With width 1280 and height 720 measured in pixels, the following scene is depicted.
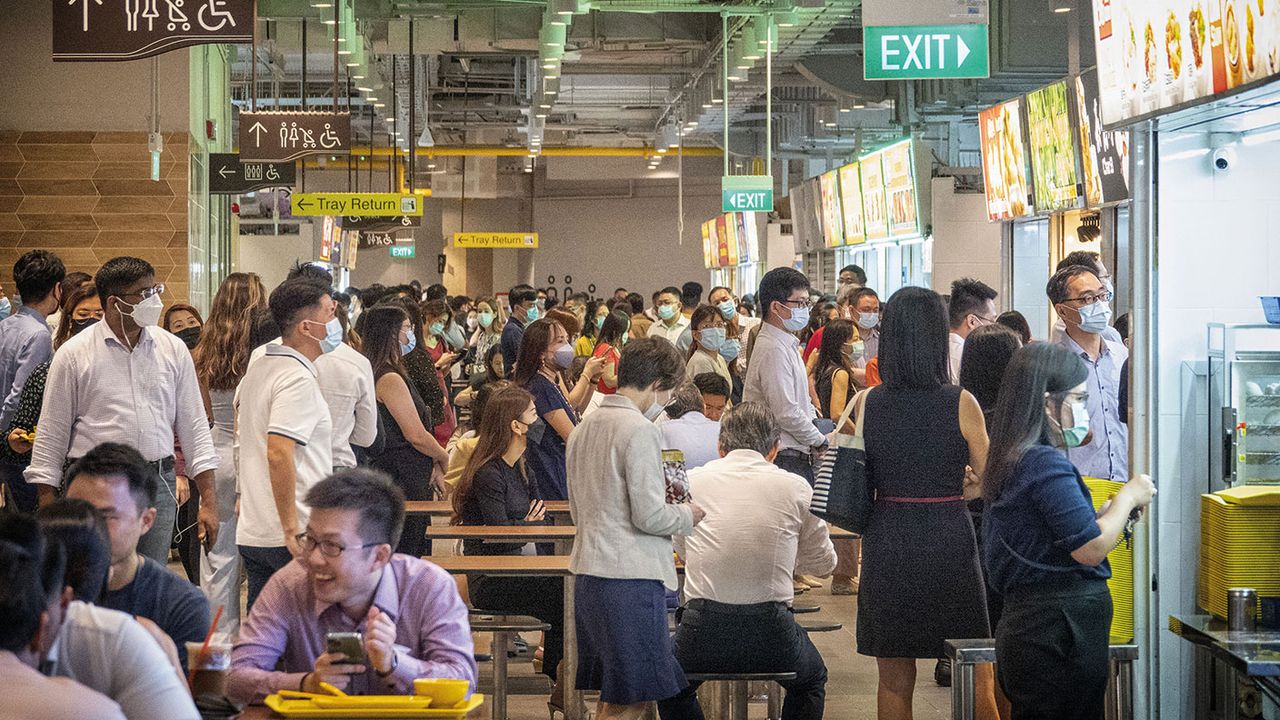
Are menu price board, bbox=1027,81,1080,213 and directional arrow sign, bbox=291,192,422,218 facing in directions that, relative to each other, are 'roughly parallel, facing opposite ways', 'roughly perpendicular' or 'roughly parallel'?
roughly perpendicular

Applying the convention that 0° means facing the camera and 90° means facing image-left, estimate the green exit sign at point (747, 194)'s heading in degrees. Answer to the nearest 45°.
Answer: approximately 0°

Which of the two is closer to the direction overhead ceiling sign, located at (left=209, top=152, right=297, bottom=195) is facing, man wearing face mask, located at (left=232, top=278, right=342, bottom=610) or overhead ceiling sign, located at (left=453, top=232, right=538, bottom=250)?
the man wearing face mask

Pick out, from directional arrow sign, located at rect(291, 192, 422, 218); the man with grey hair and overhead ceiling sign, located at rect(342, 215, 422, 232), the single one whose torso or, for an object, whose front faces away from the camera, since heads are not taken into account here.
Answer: the man with grey hair

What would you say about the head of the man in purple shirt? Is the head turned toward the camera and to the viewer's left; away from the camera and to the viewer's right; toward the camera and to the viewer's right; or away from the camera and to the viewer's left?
toward the camera and to the viewer's left

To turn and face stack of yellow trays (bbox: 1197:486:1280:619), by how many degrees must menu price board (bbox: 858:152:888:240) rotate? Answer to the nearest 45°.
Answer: approximately 45° to its left

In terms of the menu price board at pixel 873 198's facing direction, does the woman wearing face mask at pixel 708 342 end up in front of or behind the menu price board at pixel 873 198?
in front

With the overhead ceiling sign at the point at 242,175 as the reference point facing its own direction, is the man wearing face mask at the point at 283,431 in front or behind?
in front

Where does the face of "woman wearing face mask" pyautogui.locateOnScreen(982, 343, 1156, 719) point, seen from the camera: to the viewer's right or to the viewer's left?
to the viewer's right

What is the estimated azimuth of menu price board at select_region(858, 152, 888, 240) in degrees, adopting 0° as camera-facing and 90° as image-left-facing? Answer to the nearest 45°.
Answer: approximately 45°

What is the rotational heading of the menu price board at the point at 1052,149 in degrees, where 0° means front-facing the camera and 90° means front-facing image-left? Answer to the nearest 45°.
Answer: approximately 45°

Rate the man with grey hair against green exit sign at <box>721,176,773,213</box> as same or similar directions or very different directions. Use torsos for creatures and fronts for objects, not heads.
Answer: very different directions

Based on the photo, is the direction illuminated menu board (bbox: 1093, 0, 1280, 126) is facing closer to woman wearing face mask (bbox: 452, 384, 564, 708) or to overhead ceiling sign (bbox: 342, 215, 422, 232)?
the woman wearing face mask

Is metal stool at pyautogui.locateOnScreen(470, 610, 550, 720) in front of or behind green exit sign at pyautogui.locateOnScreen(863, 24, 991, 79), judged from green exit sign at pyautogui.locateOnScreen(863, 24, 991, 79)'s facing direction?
in front
